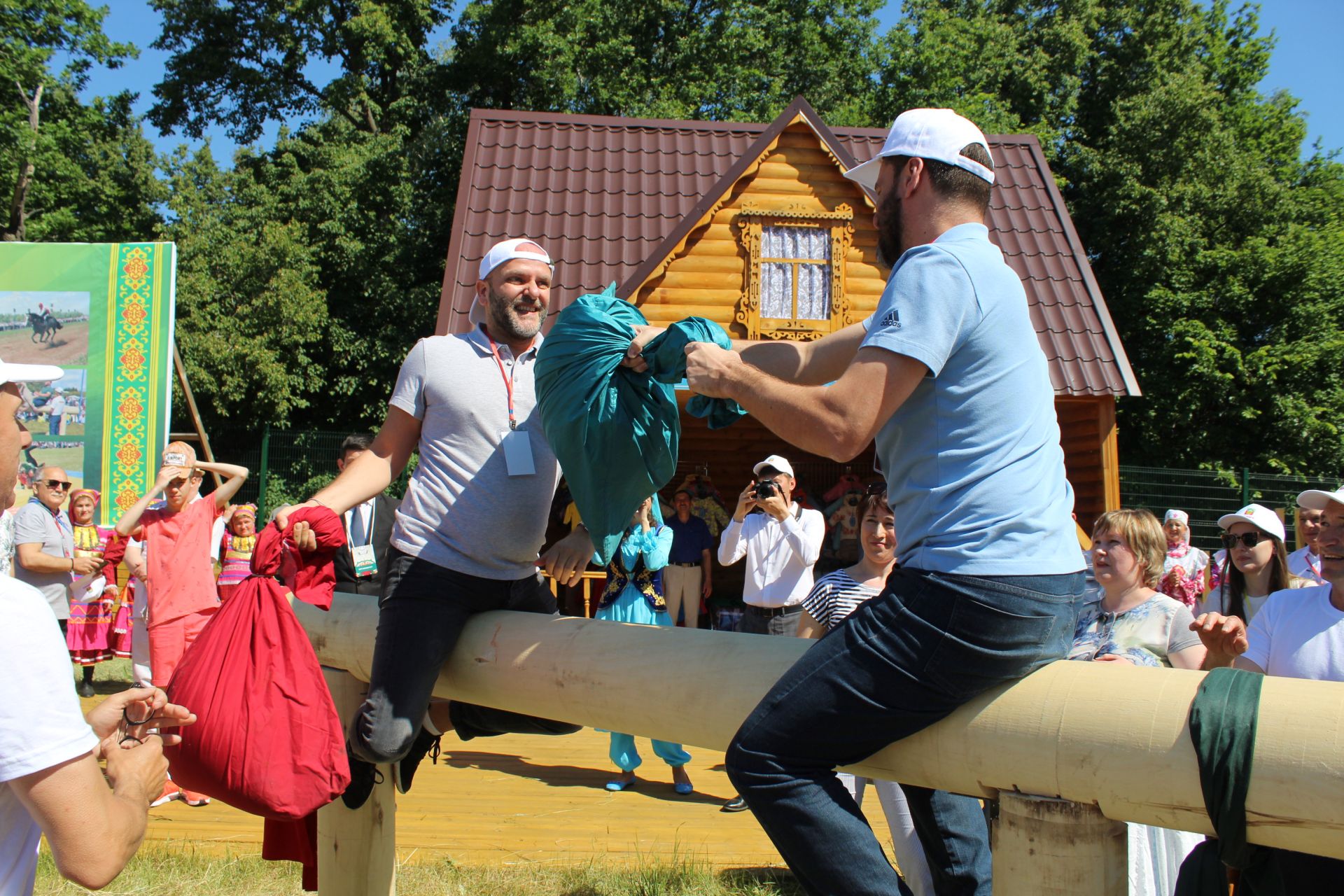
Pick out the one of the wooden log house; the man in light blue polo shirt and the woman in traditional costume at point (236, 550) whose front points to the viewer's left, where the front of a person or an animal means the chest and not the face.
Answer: the man in light blue polo shirt

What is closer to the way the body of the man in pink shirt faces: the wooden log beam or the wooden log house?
the wooden log beam

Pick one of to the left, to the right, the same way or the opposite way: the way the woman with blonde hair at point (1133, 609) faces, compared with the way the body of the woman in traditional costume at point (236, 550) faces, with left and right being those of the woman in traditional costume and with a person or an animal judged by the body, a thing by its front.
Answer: to the right

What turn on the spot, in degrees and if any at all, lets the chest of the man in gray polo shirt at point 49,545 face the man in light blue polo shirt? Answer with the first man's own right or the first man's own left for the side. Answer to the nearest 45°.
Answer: approximately 45° to the first man's own right

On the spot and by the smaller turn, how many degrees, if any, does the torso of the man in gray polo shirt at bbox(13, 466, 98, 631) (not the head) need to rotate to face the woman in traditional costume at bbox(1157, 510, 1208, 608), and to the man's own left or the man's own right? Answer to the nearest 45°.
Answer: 0° — they already face them

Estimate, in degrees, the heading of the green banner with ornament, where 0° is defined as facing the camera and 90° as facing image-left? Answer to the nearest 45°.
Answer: approximately 0°

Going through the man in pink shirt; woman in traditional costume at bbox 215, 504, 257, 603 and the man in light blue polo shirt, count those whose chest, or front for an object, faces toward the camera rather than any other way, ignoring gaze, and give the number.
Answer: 2

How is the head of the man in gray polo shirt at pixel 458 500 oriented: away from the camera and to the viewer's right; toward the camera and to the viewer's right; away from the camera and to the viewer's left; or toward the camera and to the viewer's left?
toward the camera and to the viewer's right

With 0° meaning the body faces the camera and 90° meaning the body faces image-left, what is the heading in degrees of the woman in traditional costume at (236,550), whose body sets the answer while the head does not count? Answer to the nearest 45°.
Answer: approximately 0°

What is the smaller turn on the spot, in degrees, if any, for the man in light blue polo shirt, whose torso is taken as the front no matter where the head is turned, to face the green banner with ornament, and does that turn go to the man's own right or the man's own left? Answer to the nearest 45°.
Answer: approximately 45° to the man's own right

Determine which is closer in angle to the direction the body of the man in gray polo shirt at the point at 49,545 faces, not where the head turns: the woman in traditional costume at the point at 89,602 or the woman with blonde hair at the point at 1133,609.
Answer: the woman with blonde hair
